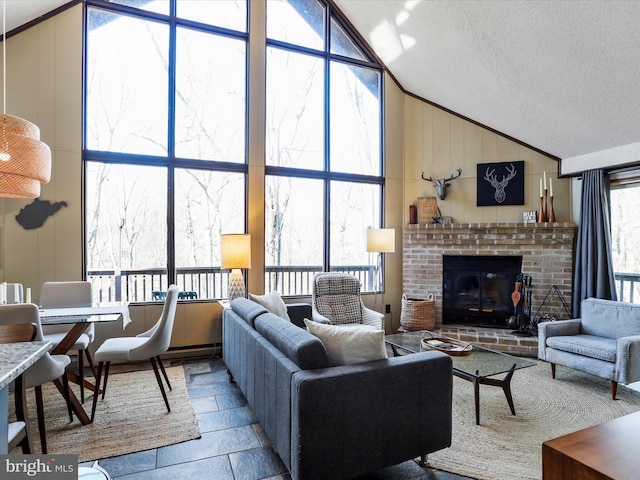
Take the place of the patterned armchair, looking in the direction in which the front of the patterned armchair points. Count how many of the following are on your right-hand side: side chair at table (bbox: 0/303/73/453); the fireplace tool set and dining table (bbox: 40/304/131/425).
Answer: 2

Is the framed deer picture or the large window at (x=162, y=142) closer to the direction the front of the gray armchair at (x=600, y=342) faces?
the large window

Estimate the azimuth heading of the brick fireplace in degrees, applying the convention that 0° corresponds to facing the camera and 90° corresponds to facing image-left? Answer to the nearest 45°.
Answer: approximately 0°

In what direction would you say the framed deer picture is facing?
toward the camera

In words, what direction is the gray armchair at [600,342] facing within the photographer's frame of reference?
facing the viewer and to the left of the viewer

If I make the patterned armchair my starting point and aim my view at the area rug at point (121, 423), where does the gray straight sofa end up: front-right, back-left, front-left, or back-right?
front-left

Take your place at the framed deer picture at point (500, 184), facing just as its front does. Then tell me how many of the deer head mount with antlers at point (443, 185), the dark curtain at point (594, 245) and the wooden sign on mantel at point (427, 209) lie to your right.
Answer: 2

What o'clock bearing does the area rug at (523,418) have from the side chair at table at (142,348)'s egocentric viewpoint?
The area rug is roughly at 7 o'clock from the side chair at table.

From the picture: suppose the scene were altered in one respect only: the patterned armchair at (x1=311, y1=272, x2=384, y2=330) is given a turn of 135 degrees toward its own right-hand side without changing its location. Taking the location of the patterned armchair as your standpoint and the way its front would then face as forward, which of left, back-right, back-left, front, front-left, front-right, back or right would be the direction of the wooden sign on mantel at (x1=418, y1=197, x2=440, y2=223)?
back-right

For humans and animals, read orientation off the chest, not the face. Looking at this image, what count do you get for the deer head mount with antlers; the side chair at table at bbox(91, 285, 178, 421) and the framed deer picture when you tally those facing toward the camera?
2

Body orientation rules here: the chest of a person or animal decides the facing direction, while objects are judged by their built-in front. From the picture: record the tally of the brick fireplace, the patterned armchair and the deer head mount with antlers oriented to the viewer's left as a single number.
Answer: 0

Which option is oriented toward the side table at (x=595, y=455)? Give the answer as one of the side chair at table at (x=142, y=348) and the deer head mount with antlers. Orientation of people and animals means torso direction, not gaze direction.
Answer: the deer head mount with antlers

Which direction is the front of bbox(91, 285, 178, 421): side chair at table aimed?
to the viewer's left

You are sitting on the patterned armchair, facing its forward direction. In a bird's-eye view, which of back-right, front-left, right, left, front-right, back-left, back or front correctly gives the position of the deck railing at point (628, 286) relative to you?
front-left

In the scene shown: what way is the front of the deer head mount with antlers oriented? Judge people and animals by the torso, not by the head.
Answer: toward the camera

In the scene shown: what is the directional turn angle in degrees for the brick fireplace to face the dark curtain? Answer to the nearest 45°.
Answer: approximately 90° to its left

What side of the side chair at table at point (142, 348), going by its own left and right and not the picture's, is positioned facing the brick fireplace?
back
